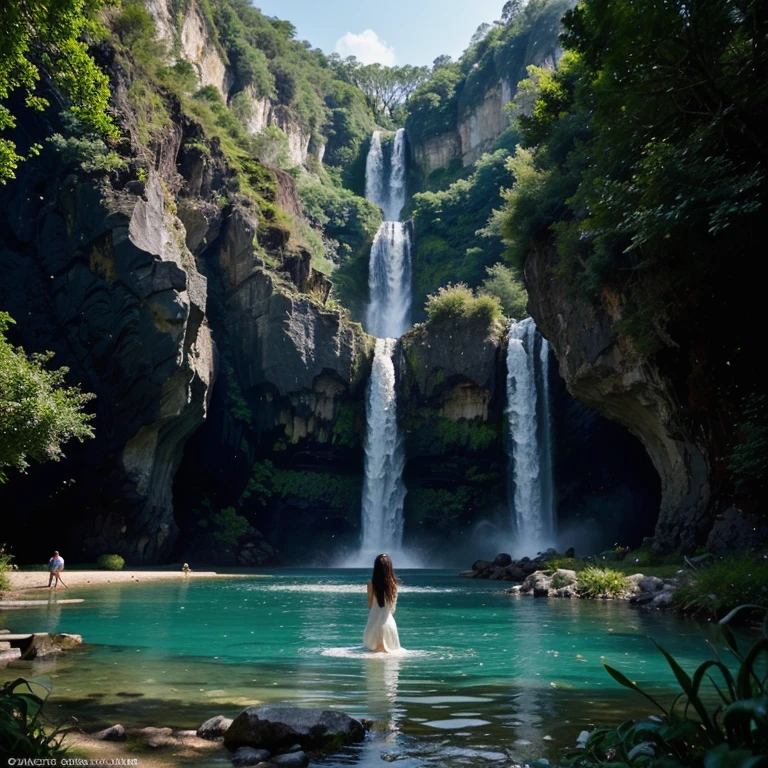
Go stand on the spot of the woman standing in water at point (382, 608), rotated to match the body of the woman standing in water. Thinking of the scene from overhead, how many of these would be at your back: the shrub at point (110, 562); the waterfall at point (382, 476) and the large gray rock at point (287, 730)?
1

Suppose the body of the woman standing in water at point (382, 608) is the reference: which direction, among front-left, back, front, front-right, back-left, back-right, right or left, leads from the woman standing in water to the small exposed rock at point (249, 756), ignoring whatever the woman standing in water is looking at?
back

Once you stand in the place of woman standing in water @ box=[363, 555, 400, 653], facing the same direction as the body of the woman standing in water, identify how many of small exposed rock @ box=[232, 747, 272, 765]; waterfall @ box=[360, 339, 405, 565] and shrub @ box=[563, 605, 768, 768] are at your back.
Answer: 2

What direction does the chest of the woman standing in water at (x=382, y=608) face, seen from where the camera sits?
away from the camera

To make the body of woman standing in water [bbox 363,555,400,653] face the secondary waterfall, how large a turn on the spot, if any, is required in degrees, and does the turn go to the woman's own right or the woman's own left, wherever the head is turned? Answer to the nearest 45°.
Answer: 0° — they already face it

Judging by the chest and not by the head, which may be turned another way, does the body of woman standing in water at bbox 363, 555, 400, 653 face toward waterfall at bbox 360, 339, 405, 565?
yes

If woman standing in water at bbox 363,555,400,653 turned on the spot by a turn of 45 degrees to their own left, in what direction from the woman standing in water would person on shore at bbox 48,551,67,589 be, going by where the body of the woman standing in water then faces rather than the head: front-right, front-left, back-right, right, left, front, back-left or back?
front

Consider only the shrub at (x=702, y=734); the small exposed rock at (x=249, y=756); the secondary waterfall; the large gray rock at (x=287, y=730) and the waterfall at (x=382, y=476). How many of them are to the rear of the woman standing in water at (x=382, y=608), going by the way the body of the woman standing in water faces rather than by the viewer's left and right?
3

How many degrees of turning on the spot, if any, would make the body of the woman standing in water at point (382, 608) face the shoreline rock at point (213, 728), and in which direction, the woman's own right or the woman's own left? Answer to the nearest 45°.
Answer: approximately 180°

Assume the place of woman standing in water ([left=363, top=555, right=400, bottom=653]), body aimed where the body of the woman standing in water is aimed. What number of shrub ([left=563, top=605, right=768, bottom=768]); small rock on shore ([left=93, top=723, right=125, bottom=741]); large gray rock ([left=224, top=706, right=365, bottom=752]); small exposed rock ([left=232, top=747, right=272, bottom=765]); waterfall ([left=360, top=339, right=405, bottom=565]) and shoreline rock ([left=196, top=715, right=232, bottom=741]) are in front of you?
1

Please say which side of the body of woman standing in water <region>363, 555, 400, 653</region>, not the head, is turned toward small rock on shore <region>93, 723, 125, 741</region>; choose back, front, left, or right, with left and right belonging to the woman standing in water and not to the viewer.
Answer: back

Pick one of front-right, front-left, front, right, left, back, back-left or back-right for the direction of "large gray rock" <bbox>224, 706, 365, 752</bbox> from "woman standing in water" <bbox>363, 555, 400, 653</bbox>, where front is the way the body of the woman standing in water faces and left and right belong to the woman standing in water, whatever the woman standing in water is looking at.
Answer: back

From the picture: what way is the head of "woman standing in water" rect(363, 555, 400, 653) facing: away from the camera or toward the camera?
away from the camera

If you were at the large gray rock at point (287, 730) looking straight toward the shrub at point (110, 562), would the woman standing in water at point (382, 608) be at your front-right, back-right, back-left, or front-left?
front-right

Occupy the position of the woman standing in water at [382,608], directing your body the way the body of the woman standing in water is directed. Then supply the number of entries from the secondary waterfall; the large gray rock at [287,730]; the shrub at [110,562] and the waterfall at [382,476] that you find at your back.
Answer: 1

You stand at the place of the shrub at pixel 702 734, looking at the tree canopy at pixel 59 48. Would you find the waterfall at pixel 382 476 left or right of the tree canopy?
right
